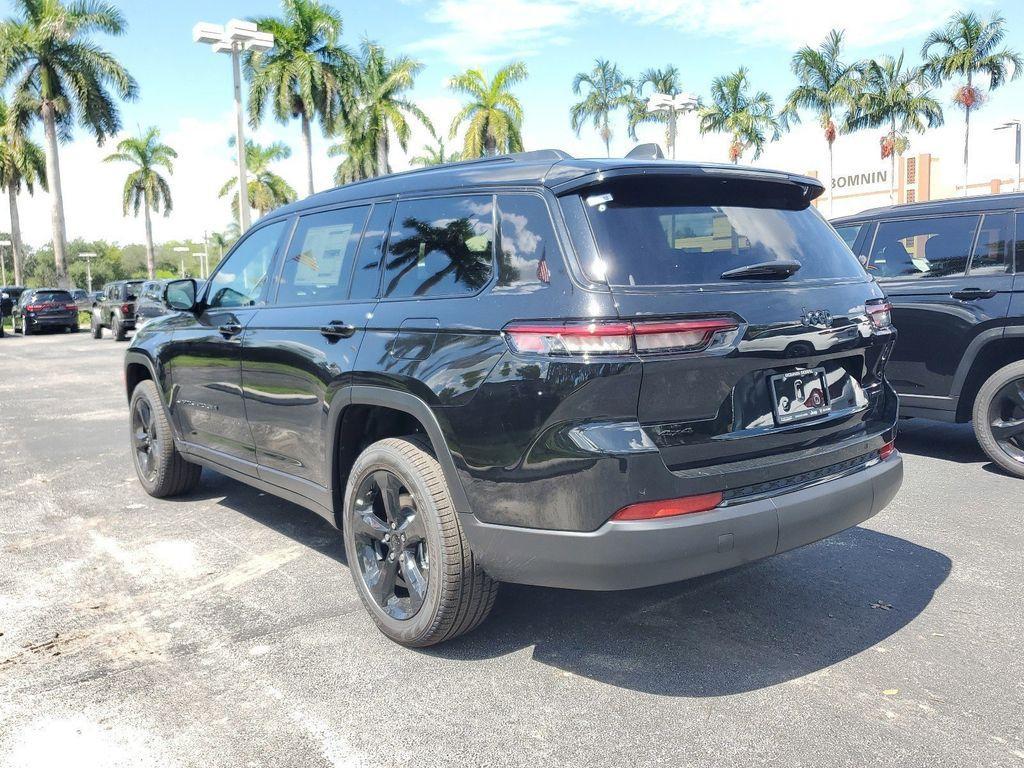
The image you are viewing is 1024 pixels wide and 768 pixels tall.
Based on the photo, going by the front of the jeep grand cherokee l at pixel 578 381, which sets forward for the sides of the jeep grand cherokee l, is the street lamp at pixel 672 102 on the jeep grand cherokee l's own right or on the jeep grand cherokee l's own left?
on the jeep grand cherokee l's own right

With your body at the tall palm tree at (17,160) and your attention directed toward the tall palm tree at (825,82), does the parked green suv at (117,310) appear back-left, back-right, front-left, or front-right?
front-right

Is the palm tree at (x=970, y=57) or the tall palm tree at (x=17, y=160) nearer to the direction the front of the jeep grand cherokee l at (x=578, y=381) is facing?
the tall palm tree

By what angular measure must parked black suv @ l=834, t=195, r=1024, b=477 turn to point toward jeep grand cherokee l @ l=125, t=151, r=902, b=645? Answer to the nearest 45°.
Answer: approximately 90° to its left

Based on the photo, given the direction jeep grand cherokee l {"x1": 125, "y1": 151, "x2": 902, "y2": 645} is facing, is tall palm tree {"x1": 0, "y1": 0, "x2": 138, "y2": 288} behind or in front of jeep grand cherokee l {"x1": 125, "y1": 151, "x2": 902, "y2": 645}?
in front

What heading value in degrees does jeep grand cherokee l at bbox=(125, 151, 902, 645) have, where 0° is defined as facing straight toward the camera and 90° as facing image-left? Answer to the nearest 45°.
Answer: approximately 135°

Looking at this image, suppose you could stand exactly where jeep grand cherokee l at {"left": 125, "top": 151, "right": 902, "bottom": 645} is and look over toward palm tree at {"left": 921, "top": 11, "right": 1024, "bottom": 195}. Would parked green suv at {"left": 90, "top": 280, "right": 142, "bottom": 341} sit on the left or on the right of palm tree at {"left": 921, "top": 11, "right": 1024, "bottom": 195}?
left

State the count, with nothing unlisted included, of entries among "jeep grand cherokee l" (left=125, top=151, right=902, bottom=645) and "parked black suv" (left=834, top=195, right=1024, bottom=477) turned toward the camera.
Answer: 0

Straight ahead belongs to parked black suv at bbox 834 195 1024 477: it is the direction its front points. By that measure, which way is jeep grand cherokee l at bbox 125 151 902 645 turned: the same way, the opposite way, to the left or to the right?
the same way

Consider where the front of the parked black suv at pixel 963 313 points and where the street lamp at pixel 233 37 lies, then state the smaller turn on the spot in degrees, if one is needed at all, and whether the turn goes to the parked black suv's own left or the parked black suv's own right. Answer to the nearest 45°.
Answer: approximately 45° to the parked black suv's own right

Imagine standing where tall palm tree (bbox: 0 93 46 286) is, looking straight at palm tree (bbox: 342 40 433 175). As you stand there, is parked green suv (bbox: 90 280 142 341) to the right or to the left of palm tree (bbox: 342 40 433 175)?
right

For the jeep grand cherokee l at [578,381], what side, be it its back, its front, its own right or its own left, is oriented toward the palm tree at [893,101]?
right

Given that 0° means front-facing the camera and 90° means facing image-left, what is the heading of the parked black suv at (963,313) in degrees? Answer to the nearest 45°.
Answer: approximately 90°

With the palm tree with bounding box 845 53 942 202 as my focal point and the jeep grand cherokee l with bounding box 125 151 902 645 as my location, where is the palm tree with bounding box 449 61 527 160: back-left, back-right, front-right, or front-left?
front-left

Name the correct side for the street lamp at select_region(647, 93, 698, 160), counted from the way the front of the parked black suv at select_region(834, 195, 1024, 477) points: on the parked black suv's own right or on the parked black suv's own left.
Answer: on the parked black suv's own right
